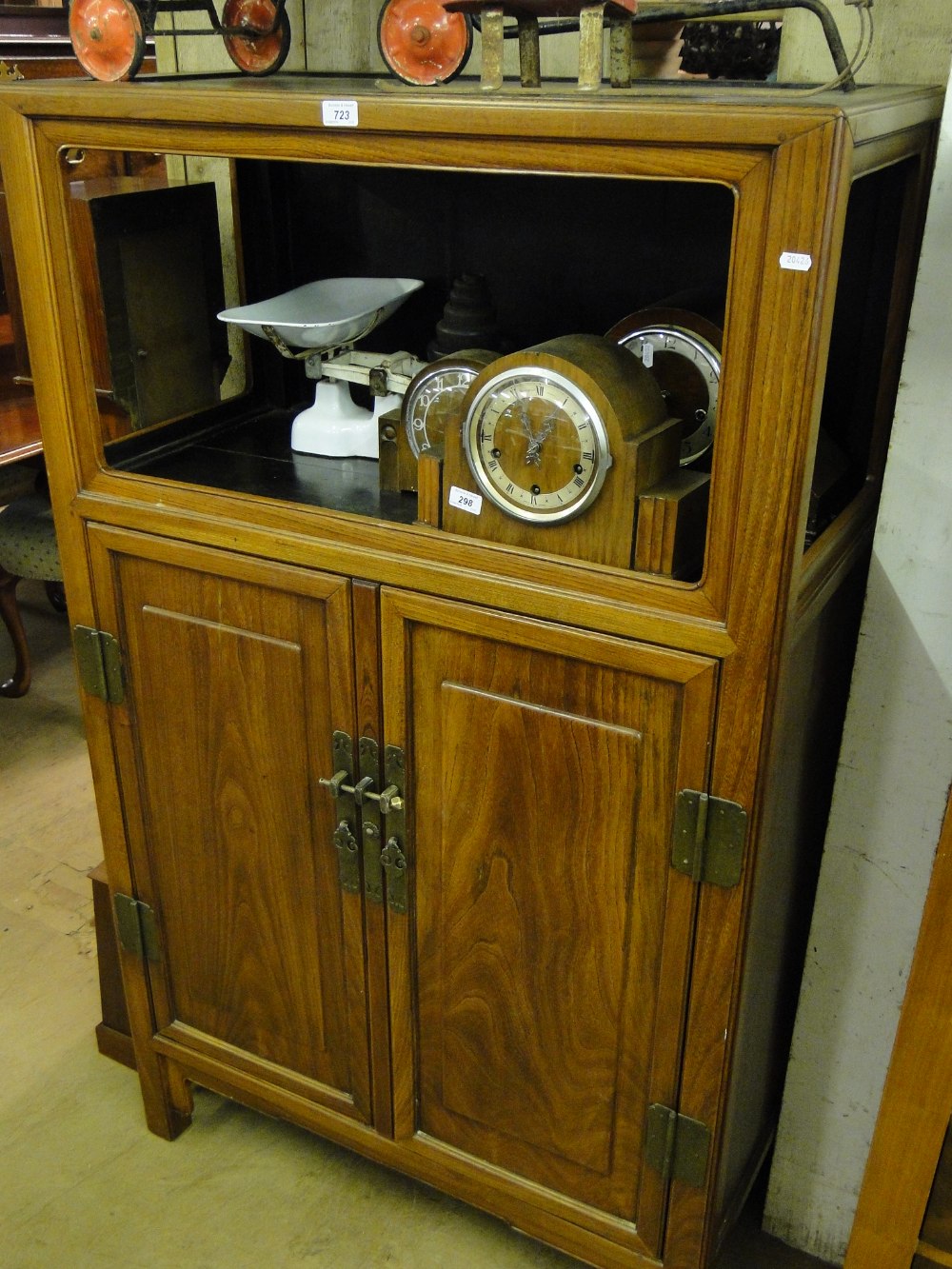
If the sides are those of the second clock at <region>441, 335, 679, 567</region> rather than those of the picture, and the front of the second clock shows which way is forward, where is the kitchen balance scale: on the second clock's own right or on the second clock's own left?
on the second clock's own right

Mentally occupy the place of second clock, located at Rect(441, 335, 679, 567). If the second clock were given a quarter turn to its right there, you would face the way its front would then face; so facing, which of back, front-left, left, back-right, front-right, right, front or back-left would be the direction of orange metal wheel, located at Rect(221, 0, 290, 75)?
front

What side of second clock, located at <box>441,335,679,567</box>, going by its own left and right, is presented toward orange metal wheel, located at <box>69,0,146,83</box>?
right

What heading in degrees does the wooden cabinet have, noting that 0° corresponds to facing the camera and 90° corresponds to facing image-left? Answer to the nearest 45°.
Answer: approximately 45°

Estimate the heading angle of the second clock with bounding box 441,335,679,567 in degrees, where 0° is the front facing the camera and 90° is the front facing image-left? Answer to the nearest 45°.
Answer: approximately 45°
